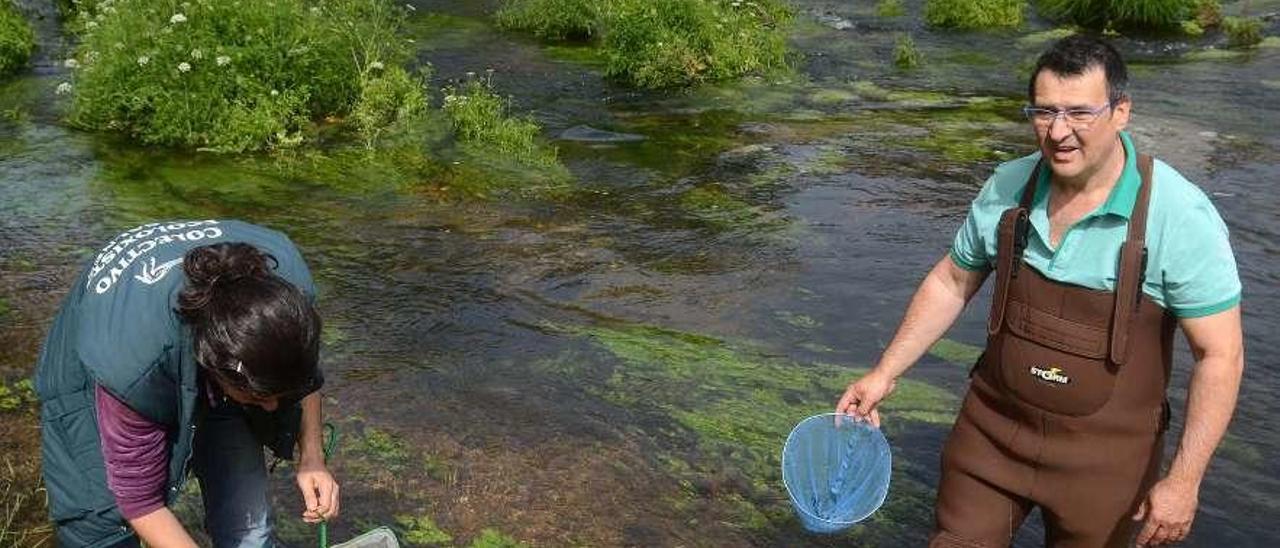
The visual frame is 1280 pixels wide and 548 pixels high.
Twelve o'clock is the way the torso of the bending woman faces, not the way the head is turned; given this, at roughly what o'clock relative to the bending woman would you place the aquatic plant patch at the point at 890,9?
The aquatic plant patch is roughly at 9 o'clock from the bending woman.

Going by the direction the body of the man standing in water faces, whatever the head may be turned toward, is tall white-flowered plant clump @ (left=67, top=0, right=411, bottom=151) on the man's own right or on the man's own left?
on the man's own right

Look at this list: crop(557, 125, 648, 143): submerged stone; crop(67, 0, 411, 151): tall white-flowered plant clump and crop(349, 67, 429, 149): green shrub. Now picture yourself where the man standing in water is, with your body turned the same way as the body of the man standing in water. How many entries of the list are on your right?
3

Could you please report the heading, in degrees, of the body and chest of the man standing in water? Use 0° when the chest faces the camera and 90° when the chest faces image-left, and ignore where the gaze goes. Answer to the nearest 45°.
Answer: approximately 45°

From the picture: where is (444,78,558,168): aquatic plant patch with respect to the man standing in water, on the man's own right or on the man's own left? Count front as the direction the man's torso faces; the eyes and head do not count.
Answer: on the man's own right

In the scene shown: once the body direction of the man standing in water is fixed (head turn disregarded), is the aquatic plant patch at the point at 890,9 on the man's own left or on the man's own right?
on the man's own right

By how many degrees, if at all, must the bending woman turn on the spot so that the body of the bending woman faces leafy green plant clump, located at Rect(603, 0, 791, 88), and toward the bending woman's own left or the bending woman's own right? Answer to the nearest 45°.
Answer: approximately 90° to the bending woman's own left

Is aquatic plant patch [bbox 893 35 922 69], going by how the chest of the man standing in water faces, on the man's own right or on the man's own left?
on the man's own right

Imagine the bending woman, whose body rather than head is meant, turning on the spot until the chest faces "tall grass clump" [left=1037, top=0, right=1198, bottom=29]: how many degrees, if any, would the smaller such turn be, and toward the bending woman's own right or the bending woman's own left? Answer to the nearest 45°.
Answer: approximately 90° to the bending woman's own left

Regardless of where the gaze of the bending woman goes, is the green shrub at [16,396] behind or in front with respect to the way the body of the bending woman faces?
behind

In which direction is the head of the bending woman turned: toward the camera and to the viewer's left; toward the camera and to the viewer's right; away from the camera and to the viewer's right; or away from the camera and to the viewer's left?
toward the camera and to the viewer's right

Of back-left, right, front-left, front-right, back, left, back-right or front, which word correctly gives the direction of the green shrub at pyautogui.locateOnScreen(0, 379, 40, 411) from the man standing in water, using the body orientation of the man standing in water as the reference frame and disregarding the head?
front-right

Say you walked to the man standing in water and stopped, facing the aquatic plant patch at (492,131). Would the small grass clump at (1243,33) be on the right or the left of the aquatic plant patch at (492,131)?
right
